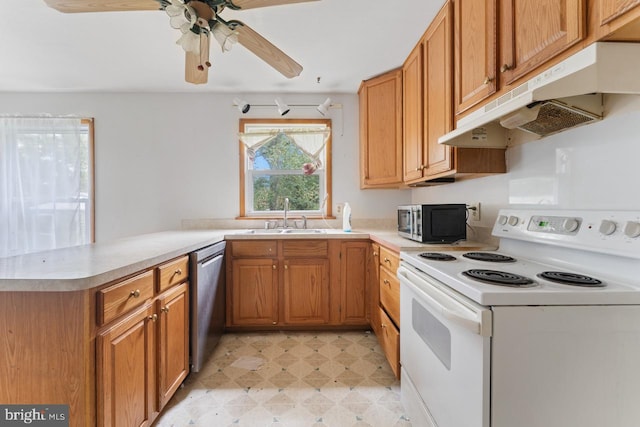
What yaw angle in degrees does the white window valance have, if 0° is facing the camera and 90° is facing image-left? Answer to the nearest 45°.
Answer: approximately 0°

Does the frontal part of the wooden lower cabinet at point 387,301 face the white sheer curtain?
yes

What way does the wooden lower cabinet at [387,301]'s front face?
to the viewer's left

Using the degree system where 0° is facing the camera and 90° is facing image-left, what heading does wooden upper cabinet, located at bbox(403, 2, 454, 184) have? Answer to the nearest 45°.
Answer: approximately 90°

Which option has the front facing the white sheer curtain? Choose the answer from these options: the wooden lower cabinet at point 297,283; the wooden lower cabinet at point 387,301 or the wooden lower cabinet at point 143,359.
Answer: the wooden lower cabinet at point 387,301

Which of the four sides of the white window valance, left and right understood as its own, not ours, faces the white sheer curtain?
right

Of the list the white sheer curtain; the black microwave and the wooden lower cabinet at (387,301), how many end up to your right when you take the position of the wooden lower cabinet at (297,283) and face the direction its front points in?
1

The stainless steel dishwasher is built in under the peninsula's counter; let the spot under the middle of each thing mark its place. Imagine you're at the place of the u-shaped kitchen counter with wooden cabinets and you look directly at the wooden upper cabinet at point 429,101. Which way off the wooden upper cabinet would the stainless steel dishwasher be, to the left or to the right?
left

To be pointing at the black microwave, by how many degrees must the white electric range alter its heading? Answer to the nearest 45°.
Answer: approximately 90° to its right
